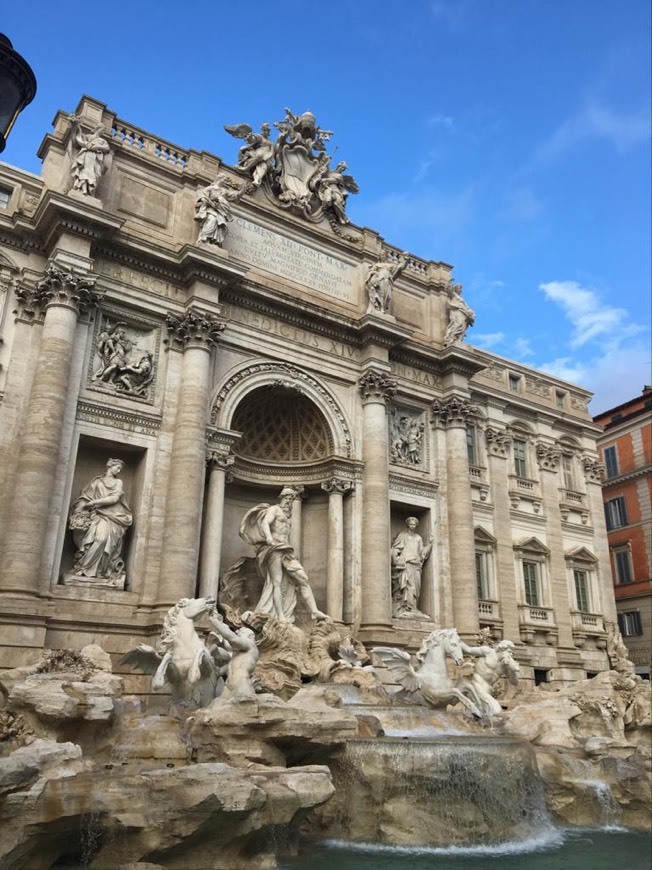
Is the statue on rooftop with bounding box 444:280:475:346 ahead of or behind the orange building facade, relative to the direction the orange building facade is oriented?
ahead

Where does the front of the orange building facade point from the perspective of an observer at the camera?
facing the viewer and to the left of the viewer

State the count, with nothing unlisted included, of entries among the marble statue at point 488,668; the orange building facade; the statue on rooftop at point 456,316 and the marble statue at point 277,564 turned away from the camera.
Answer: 0

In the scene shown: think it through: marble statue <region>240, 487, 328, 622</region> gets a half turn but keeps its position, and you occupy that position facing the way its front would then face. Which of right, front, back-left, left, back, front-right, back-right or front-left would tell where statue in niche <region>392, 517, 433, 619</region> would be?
right

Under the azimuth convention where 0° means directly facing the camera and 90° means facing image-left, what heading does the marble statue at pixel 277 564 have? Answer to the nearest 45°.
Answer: approximately 315°

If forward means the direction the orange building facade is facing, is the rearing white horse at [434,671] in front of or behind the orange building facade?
in front

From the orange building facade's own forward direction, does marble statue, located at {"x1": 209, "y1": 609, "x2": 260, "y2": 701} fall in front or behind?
in front

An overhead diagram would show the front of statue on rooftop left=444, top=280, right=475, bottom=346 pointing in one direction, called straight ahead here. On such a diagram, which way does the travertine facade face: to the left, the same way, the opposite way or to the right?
the same way

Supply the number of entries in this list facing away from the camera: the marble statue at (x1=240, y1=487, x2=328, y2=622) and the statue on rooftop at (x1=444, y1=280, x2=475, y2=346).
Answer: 0

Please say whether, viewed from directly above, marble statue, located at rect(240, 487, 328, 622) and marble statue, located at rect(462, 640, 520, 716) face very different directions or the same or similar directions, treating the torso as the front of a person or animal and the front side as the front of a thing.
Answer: same or similar directions

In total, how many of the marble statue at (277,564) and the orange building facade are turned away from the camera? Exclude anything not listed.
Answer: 0

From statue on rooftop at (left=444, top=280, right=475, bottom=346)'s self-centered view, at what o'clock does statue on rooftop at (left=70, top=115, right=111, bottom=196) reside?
statue on rooftop at (left=70, top=115, right=111, bottom=196) is roughly at 3 o'clock from statue on rooftop at (left=444, top=280, right=475, bottom=346).

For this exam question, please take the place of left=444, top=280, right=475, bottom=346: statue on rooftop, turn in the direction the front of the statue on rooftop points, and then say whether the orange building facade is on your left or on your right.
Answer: on your left
